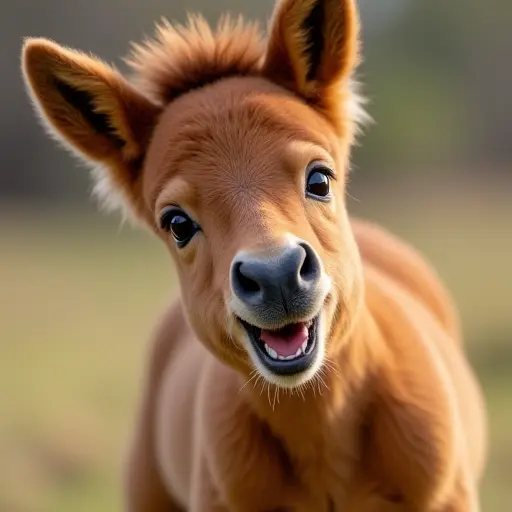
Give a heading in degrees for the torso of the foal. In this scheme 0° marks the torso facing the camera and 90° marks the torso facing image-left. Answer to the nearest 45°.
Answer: approximately 0°
